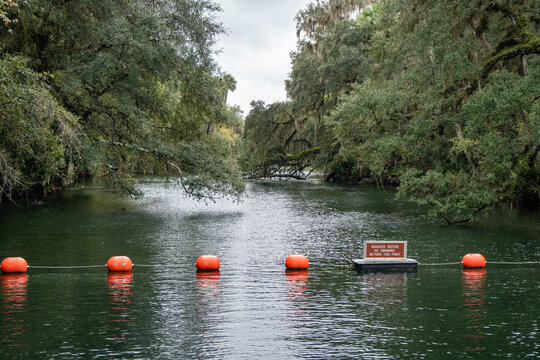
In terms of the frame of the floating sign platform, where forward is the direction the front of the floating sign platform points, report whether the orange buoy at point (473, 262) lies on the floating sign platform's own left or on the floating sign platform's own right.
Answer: on the floating sign platform's own left

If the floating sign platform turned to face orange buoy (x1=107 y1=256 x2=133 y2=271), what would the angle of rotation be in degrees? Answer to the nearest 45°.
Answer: approximately 90° to its right

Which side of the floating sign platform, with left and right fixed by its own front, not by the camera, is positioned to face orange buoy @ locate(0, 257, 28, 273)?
right

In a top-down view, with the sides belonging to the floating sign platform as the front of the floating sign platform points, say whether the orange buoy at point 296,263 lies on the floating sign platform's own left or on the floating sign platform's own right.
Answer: on the floating sign platform's own right

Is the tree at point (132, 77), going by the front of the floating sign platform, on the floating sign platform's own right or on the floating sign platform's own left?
on the floating sign platform's own right

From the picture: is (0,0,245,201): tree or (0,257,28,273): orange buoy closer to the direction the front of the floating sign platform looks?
the orange buoy

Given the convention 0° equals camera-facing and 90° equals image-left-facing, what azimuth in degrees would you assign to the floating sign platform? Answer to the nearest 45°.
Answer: approximately 0°
